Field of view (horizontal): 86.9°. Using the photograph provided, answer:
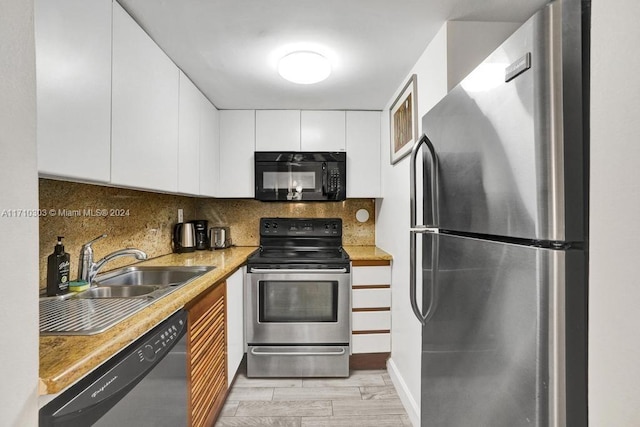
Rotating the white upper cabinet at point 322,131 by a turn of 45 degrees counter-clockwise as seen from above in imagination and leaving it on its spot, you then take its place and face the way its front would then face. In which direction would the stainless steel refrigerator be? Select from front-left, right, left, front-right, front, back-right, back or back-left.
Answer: front-right

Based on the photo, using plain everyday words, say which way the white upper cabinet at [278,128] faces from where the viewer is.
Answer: facing the viewer

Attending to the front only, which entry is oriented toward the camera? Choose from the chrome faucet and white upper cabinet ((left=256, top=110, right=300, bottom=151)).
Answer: the white upper cabinet

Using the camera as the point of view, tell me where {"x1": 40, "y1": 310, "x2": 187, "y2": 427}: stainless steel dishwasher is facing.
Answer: facing the viewer and to the right of the viewer

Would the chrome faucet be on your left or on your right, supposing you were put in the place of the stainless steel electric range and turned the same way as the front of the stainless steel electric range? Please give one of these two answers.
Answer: on your right

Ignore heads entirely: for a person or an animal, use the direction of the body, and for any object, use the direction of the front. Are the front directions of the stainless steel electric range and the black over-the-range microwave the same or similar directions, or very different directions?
same or similar directions

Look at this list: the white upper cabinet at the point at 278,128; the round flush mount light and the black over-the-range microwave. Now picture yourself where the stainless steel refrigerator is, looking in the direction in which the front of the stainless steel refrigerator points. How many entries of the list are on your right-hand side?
3

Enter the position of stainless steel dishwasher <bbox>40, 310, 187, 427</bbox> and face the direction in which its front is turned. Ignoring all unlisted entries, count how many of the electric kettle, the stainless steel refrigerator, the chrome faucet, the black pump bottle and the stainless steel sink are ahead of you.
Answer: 1

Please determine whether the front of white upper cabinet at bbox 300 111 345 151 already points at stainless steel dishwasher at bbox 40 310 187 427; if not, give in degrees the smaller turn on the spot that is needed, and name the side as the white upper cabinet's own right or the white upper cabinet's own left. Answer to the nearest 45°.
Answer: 0° — it already faces it

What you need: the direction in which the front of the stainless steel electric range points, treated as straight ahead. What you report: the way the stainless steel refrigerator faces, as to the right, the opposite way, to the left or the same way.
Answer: to the right

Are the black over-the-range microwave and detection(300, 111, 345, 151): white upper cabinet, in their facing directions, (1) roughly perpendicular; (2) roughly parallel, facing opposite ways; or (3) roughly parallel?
roughly parallel

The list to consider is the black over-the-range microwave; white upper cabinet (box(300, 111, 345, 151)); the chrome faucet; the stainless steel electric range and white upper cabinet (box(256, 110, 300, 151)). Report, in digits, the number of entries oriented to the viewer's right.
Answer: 1

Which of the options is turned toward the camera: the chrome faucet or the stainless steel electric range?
the stainless steel electric range

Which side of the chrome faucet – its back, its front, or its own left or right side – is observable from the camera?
right

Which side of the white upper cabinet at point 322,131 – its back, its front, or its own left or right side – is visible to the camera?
front

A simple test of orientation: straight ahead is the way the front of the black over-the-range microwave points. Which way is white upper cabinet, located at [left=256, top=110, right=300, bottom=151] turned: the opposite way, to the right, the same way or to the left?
the same way

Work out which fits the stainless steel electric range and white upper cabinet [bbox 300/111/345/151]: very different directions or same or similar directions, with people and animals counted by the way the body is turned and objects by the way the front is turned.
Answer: same or similar directions
